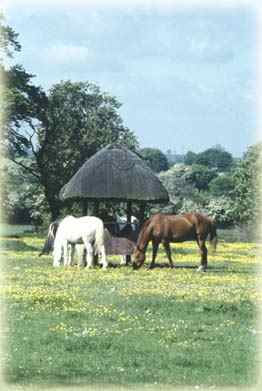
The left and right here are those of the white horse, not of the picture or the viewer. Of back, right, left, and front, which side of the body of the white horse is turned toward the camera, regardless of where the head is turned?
left

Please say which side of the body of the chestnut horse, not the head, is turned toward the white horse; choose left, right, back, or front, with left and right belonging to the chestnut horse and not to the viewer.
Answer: front

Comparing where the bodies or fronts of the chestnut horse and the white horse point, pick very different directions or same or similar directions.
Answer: same or similar directions

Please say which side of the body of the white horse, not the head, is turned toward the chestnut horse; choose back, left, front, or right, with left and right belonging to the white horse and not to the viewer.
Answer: back

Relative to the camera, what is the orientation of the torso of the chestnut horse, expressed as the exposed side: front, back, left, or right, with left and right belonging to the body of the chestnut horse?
left

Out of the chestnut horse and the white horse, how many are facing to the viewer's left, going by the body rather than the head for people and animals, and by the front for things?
2
